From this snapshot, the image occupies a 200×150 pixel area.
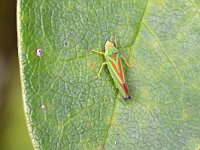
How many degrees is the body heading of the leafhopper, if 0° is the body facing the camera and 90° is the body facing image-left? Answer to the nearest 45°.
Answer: approximately 180°
